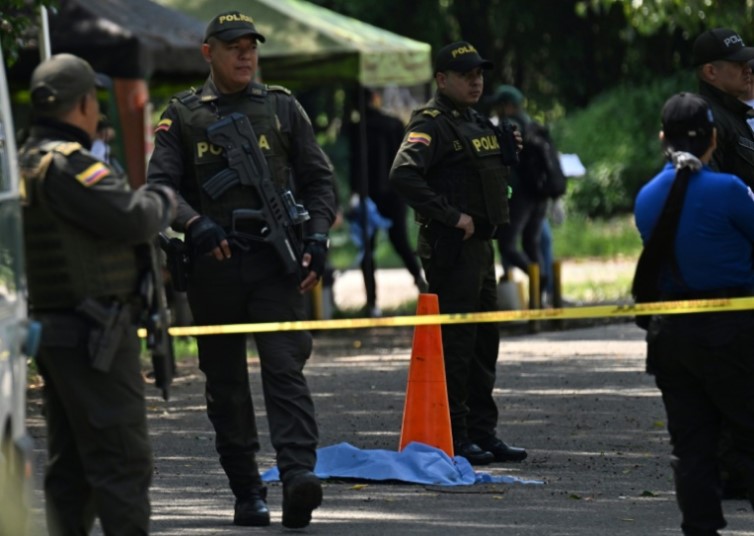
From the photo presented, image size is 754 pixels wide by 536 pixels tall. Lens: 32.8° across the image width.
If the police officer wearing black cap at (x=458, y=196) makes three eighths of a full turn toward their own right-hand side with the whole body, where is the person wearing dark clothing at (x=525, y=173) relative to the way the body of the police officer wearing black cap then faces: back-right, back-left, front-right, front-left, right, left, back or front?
right

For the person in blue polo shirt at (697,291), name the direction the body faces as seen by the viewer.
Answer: away from the camera

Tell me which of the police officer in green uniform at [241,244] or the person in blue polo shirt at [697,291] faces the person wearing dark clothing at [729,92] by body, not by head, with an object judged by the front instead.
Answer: the person in blue polo shirt

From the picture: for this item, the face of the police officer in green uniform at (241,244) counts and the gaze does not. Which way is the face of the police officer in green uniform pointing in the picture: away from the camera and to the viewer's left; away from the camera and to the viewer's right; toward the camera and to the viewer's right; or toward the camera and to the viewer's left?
toward the camera and to the viewer's right

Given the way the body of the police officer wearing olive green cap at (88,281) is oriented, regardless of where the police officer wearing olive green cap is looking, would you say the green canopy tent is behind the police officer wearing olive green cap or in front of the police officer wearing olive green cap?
in front

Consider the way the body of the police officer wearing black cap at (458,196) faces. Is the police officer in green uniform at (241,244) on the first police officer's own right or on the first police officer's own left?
on the first police officer's own right

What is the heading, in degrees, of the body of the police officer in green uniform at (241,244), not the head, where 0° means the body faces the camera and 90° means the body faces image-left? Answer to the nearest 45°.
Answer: approximately 0°

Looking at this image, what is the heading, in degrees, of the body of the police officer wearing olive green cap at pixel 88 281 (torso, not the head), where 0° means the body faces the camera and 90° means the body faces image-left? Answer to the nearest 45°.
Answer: approximately 225°

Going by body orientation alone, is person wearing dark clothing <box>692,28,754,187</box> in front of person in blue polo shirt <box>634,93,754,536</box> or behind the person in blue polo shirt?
in front

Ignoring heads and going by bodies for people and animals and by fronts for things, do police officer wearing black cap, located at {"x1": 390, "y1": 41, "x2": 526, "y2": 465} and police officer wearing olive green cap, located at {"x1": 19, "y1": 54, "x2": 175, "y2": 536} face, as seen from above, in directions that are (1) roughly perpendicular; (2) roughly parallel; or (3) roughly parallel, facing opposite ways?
roughly perpendicular

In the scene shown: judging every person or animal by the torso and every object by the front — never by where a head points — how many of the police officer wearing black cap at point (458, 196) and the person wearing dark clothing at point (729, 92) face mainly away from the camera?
0

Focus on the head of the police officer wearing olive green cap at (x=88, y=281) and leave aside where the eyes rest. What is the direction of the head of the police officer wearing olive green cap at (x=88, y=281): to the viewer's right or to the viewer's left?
to the viewer's right

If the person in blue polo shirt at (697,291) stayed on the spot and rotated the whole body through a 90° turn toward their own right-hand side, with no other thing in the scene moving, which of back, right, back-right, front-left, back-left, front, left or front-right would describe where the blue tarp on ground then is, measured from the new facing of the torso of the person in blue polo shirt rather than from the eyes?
back-left
